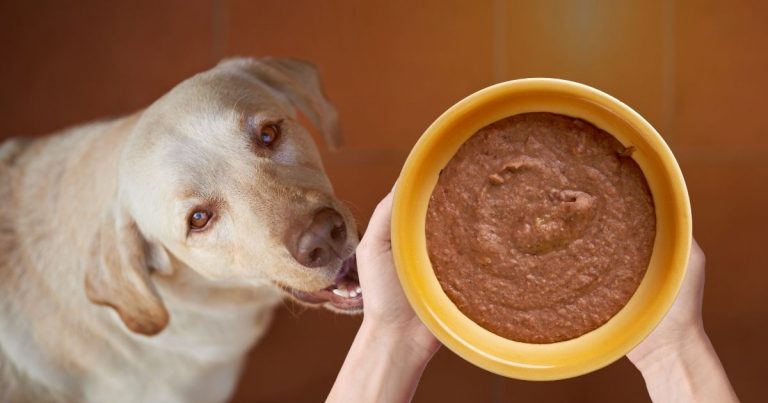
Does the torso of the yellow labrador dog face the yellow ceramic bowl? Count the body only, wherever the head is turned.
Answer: yes

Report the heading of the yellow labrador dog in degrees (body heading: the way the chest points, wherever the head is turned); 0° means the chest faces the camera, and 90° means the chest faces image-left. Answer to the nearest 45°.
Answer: approximately 315°

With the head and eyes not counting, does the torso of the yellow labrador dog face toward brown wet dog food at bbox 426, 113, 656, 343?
yes
